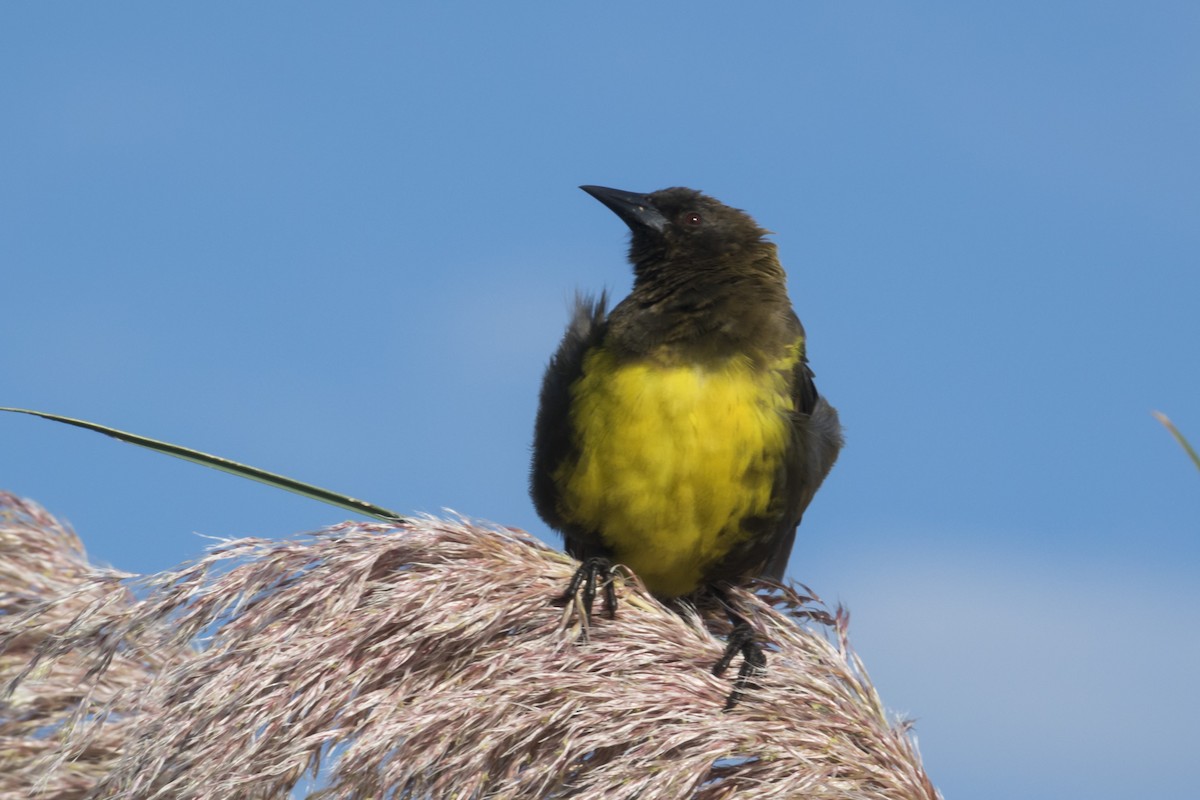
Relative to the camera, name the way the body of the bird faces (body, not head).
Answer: toward the camera
